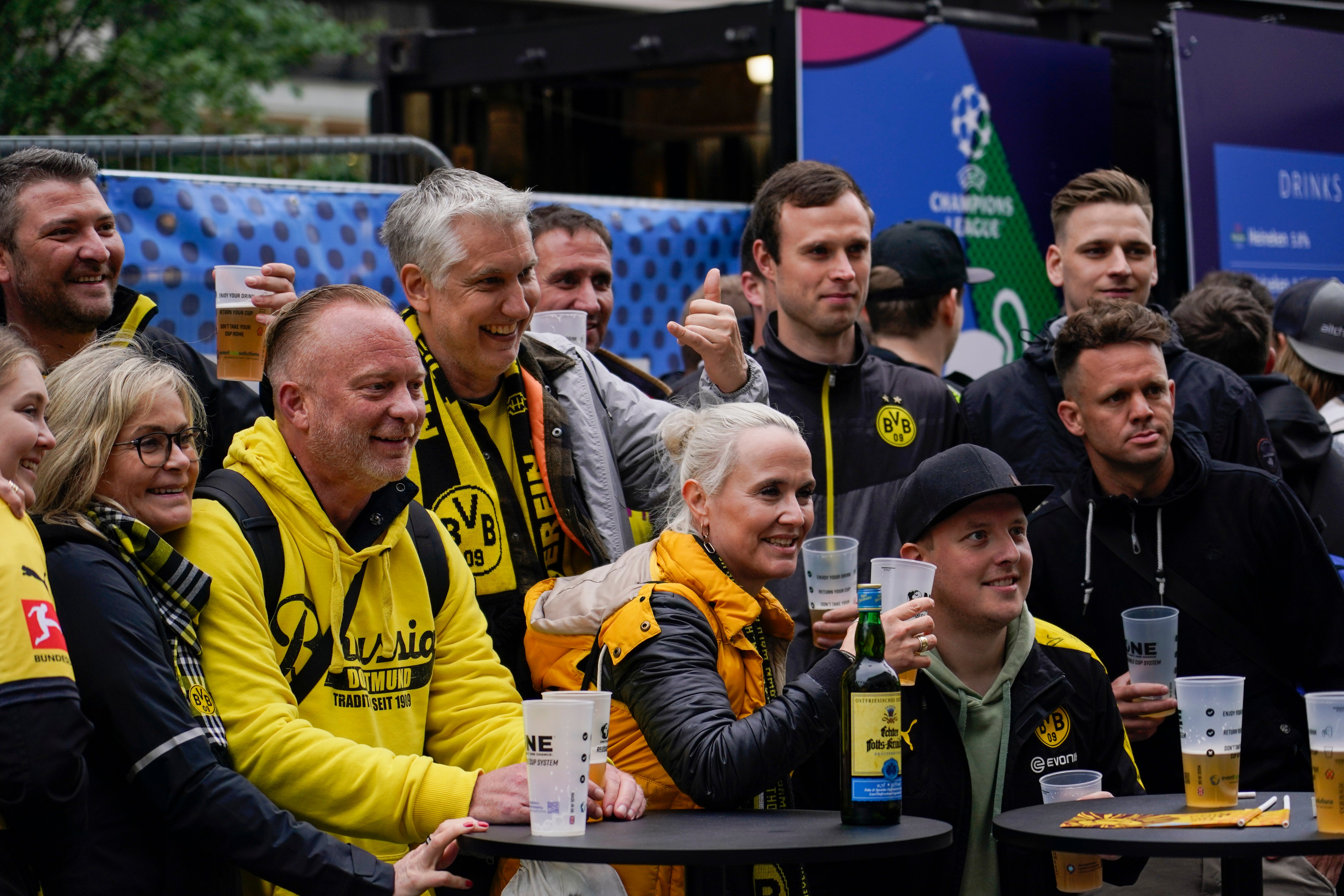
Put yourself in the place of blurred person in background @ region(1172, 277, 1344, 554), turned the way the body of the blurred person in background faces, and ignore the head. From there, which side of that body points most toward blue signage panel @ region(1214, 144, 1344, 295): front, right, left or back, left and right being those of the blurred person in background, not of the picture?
front

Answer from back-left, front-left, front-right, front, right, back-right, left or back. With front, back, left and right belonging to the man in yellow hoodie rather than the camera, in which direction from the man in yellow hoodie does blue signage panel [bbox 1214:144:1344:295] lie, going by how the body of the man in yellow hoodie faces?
left

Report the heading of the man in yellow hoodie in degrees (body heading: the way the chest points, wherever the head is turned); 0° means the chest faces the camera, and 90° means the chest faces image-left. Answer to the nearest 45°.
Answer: approximately 315°

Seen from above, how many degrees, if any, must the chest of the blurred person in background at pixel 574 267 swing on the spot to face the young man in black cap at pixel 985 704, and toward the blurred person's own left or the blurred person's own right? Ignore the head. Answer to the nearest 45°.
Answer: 0° — they already face them

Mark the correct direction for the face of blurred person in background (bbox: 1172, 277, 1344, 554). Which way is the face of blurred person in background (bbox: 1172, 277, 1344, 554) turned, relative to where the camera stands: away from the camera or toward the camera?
away from the camera

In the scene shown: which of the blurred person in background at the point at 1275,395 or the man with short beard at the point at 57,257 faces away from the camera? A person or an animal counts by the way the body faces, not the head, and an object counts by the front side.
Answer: the blurred person in background

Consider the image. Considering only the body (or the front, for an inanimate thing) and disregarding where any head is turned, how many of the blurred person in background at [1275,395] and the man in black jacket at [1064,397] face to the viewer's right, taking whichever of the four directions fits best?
0

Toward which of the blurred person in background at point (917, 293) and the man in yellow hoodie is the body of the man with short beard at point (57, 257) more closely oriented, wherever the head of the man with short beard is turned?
the man in yellow hoodie

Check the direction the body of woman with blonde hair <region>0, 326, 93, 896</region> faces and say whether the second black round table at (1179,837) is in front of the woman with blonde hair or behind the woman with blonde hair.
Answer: in front

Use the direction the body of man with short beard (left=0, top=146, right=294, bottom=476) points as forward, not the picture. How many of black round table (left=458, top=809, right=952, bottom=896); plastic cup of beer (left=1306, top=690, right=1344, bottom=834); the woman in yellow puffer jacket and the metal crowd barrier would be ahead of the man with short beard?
3
